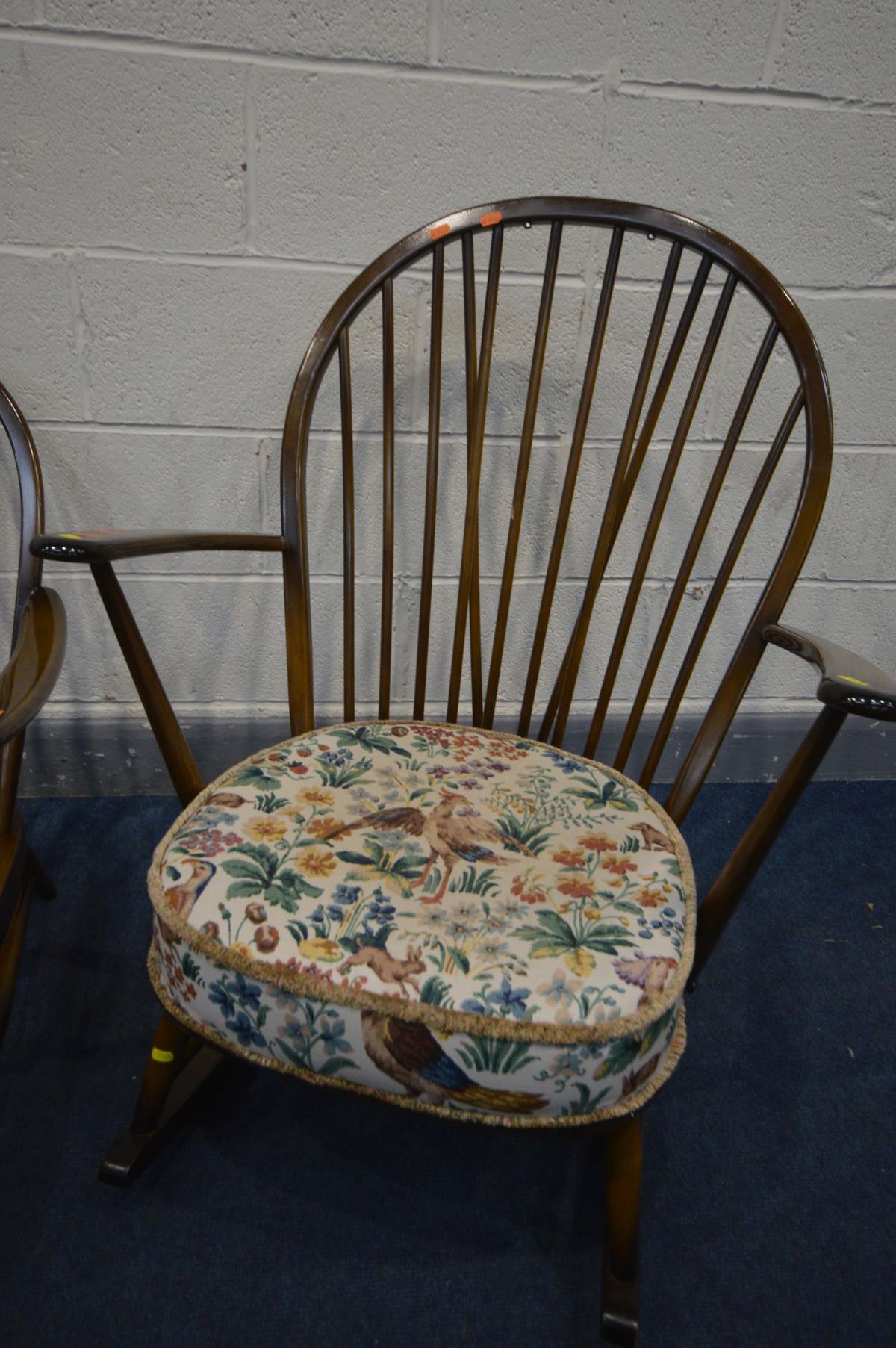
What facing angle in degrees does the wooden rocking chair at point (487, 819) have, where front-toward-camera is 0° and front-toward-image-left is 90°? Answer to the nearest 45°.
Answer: approximately 45°
